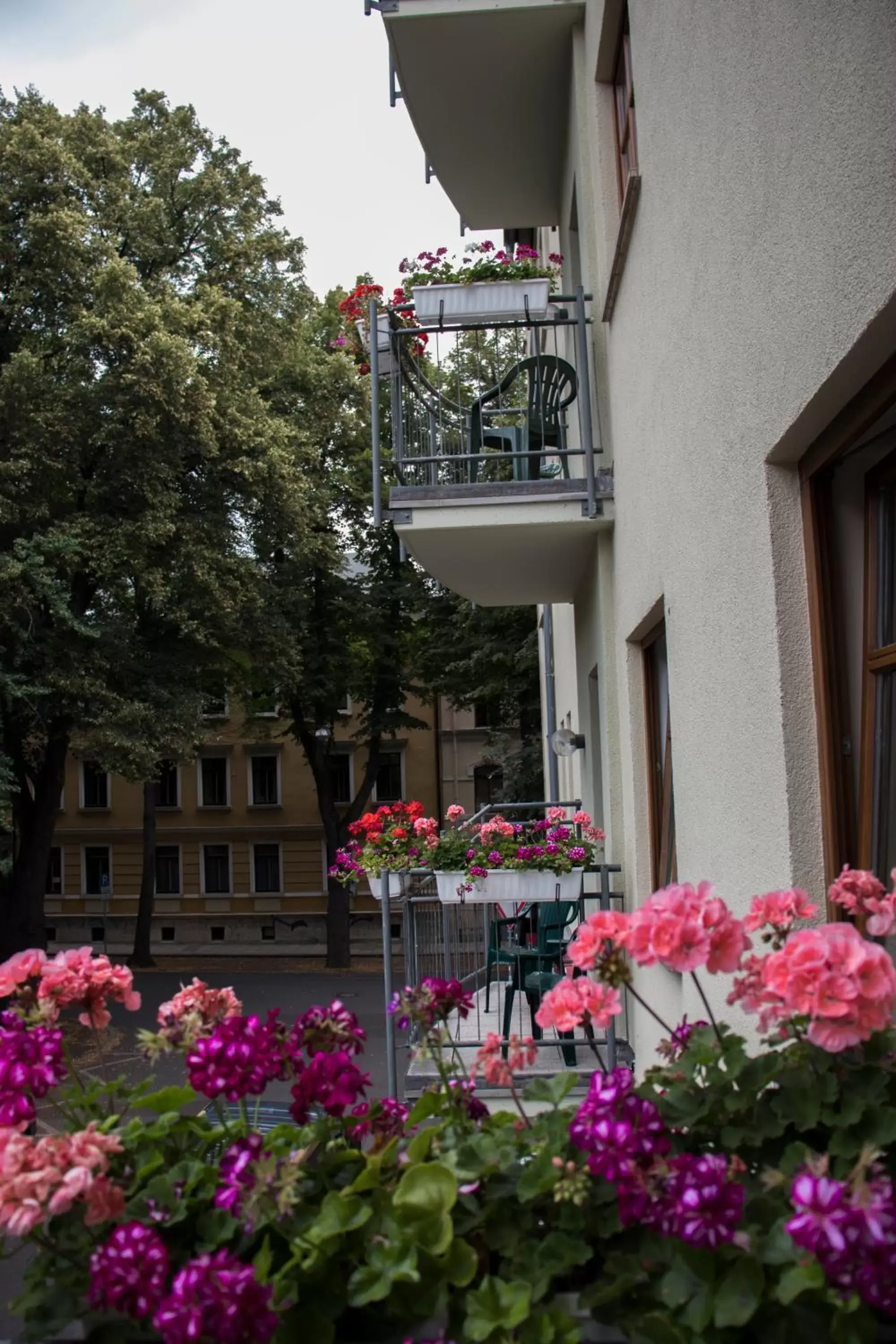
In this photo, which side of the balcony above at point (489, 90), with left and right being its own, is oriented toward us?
left

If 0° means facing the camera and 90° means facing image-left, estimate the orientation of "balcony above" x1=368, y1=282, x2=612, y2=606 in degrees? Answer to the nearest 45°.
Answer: approximately 90°

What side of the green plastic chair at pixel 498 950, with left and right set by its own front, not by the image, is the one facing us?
left

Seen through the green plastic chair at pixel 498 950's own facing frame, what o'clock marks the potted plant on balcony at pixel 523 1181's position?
The potted plant on balcony is roughly at 9 o'clock from the green plastic chair.

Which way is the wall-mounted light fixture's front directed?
to the viewer's left

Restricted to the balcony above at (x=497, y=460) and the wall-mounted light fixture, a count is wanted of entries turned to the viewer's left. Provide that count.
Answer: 2

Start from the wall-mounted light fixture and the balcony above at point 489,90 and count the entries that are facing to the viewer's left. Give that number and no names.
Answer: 2
